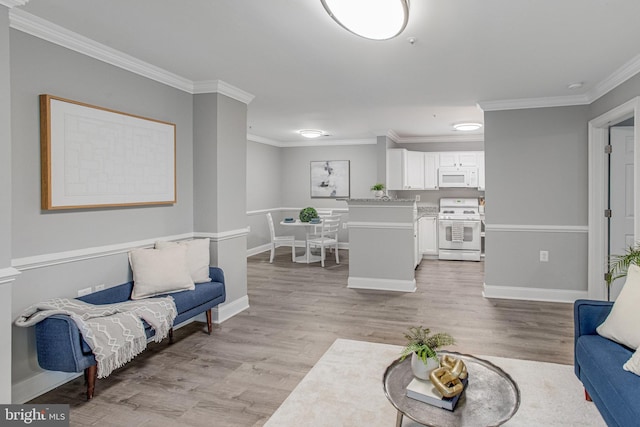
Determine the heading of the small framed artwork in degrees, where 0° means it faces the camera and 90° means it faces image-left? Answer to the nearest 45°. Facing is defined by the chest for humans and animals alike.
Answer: approximately 0°

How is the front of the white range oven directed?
toward the camera

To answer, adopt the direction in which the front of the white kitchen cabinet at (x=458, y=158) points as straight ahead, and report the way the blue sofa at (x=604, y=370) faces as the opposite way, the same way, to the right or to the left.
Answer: to the right

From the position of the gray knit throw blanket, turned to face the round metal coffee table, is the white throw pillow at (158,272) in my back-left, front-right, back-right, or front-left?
back-left

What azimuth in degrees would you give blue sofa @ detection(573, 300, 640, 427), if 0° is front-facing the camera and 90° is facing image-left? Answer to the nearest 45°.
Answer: approximately 90°

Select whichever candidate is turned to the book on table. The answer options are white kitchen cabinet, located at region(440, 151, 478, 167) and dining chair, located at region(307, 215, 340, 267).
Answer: the white kitchen cabinet

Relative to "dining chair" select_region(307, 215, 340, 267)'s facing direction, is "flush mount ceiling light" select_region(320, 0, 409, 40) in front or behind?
behind

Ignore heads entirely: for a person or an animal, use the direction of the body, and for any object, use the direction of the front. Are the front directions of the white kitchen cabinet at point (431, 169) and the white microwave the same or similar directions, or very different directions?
same or similar directions

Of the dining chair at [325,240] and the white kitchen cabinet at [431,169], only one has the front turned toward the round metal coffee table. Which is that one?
the white kitchen cabinet

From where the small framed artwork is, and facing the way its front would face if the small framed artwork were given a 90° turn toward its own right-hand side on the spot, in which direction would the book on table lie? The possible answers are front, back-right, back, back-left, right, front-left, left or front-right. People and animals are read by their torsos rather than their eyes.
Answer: left

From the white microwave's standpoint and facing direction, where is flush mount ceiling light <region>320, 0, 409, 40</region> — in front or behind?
in front

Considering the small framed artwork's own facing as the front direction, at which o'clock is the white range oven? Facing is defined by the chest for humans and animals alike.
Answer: The white range oven is roughly at 10 o'clock from the small framed artwork.

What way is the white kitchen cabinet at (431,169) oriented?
toward the camera

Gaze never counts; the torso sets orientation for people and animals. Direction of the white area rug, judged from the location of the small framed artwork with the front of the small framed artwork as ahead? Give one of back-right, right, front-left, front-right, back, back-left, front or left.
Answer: front
